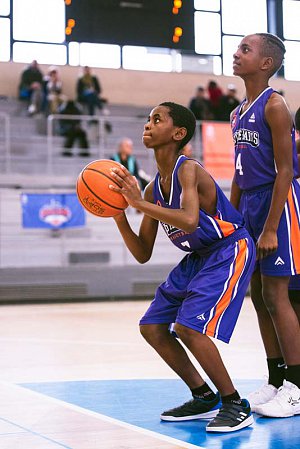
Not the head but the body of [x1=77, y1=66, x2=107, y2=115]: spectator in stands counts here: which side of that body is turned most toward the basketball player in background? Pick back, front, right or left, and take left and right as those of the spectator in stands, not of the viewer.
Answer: front

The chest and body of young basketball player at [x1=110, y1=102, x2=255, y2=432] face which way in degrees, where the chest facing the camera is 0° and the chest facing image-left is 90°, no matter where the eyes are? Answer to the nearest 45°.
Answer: approximately 45°

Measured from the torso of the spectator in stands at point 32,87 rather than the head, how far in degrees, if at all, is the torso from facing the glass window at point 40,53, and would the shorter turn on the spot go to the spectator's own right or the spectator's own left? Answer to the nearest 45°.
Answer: approximately 135° to the spectator's own left

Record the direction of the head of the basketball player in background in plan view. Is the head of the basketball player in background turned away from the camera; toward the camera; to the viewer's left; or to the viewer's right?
to the viewer's left

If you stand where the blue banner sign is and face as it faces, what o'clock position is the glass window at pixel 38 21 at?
The glass window is roughly at 6 o'clock from the blue banner sign.

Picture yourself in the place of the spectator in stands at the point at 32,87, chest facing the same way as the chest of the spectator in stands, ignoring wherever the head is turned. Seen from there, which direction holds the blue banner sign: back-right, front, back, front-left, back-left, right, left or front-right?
front-right

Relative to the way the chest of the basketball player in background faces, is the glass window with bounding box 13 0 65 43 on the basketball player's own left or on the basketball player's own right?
on the basketball player's own right

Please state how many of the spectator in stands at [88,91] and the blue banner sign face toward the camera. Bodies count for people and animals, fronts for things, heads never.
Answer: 2
